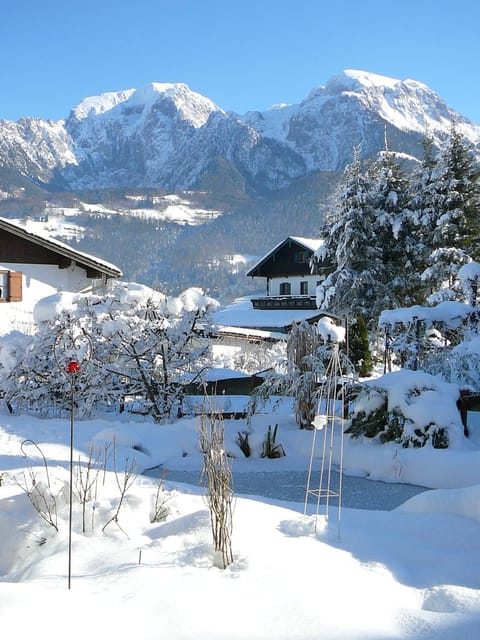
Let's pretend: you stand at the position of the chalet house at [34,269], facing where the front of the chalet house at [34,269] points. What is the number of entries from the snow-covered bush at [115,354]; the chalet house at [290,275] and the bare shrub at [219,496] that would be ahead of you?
2

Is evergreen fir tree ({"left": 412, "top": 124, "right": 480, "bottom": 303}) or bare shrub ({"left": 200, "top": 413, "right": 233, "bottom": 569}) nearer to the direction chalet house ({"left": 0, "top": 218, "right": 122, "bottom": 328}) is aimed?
the bare shrub

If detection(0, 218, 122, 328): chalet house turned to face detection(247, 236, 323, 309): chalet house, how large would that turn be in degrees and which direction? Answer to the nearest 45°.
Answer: approximately 135° to its left

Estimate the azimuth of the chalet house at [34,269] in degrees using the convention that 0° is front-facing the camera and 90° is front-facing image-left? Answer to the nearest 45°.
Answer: approximately 0°

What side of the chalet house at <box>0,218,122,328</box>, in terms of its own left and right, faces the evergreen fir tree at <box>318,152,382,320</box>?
left

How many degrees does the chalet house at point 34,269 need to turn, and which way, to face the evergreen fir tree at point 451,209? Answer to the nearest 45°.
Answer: approximately 90° to its left

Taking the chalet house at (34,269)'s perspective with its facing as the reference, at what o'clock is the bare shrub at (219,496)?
The bare shrub is roughly at 12 o'clock from the chalet house.

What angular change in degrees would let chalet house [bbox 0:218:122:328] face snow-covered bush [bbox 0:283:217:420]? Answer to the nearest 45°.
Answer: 0° — it already faces it

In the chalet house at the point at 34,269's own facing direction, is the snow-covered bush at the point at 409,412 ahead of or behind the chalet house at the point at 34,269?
ahead

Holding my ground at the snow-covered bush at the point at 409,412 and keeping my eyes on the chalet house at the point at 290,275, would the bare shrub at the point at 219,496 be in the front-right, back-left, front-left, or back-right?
back-left

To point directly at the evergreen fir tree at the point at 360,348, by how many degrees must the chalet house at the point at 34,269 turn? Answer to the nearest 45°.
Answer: approximately 45° to its left
